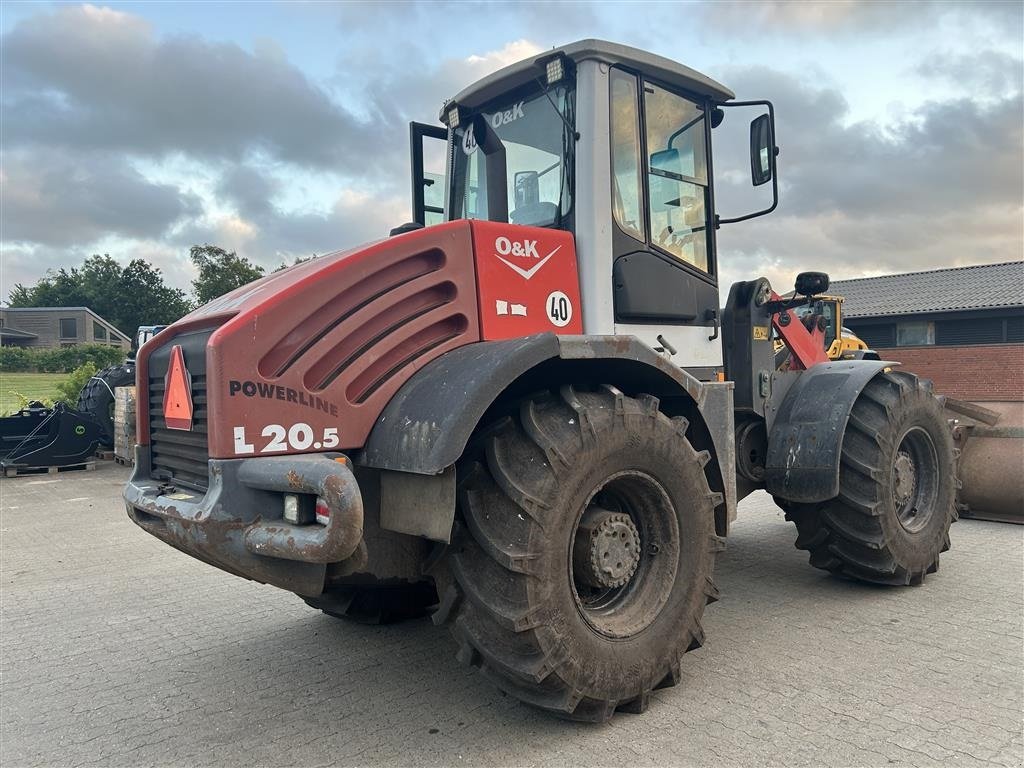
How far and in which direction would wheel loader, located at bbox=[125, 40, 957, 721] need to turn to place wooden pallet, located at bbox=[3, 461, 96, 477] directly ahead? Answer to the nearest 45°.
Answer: approximately 90° to its left

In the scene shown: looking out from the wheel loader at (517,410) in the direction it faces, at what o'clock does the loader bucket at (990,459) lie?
The loader bucket is roughly at 12 o'clock from the wheel loader.

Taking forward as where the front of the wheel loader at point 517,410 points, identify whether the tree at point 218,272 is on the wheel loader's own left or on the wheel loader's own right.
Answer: on the wheel loader's own left

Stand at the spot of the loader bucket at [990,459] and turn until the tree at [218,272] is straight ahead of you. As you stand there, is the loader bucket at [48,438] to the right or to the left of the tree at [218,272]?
left

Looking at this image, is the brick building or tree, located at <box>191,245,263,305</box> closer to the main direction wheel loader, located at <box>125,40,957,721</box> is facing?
the brick building

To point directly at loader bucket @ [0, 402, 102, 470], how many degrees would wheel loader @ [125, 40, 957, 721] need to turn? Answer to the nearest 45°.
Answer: approximately 90° to its left

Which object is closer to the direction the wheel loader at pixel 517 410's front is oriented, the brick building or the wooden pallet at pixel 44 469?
the brick building

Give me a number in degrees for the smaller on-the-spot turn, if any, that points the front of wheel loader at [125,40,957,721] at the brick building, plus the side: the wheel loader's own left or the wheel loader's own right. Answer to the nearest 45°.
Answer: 0° — it already faces it

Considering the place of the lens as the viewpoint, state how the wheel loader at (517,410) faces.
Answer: facing away from the viewer and to the right of the viewer
